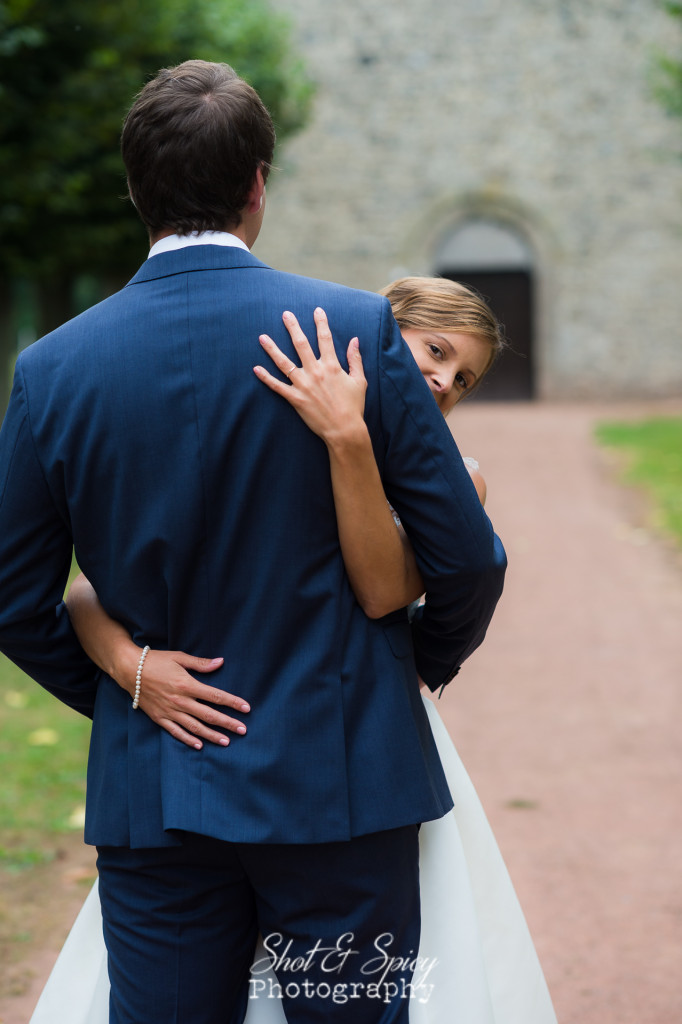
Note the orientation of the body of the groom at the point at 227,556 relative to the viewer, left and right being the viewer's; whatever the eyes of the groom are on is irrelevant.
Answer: facing away from the viewer

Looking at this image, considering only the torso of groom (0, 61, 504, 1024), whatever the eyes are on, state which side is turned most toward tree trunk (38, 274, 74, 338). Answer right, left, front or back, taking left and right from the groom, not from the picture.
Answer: front
